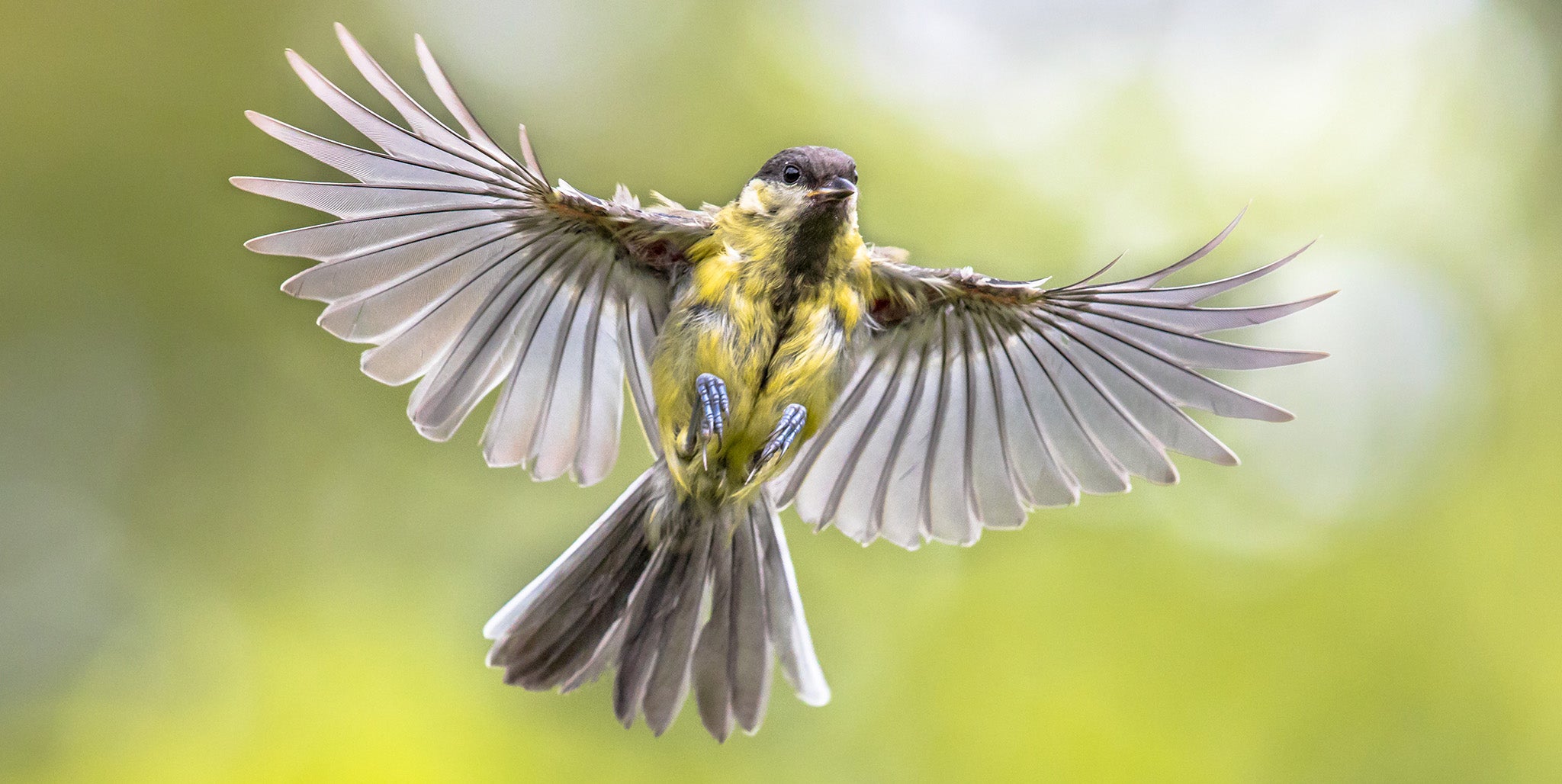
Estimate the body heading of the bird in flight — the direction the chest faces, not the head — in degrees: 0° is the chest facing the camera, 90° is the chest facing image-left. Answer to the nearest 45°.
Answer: approximately 0°
